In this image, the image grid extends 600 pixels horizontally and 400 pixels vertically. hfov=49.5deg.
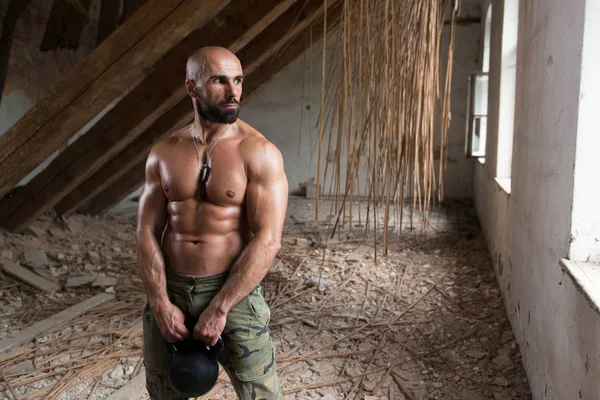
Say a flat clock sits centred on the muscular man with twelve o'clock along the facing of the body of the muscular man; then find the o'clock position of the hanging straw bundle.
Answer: The hanging straw bundle is roughly at 8 o'clock from the muscular man.

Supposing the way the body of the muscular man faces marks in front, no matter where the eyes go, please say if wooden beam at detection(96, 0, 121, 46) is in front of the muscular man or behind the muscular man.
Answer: behind

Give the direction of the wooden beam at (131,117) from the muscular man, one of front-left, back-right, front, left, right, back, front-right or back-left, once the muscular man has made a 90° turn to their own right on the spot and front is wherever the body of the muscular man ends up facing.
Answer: right

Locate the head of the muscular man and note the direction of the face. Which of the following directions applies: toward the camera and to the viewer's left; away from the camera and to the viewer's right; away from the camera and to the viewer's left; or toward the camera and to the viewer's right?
toward the camera and to the viewer's right

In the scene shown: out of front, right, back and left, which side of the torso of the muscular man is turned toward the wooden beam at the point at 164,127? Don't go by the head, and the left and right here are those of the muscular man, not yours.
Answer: back

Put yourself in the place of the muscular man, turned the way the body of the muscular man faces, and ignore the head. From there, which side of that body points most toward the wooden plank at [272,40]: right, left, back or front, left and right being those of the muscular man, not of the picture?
back

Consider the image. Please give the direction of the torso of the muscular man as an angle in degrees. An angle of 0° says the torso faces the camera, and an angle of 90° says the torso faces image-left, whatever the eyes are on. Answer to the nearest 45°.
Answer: approximately 0°

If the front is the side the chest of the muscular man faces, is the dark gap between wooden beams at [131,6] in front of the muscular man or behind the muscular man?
behind

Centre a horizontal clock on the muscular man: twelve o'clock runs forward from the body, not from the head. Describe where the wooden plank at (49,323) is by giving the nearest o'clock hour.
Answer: The wooden plank is roughly at 5 o'clock from the muscular man.

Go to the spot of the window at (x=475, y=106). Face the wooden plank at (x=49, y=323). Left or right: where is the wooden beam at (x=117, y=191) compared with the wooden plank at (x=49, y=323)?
right

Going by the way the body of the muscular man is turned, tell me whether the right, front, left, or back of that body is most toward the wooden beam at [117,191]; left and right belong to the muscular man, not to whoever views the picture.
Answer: back
